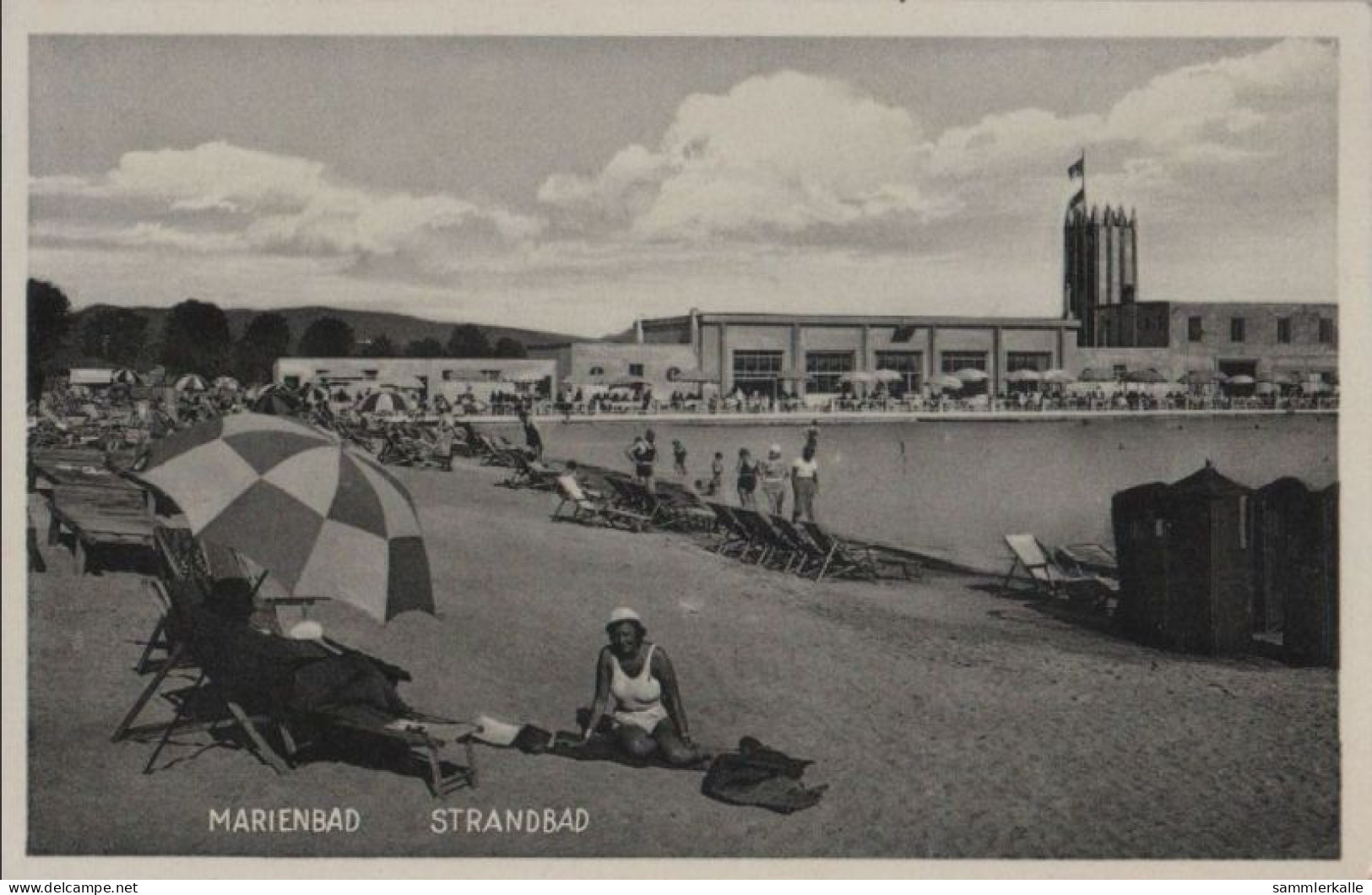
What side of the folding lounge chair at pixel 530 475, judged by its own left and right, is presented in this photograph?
right

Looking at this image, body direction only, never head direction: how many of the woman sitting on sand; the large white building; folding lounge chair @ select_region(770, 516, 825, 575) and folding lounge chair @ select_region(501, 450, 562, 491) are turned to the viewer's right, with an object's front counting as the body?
2

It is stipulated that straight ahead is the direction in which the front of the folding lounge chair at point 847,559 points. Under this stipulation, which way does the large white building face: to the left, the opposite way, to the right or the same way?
to the right

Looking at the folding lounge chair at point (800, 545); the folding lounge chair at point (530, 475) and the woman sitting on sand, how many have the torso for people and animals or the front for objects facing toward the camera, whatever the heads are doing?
1

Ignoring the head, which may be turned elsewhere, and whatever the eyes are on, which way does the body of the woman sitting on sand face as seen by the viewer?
toward the camera

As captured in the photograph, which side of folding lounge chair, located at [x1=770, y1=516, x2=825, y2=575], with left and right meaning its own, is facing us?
right

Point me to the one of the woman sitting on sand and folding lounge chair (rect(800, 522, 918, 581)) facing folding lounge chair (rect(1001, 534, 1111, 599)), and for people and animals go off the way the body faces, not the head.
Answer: folding lounge chair (rect(800, 522, 918, 581))

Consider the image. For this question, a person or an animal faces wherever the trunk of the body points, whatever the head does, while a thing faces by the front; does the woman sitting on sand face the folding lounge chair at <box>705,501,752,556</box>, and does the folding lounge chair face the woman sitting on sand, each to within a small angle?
no

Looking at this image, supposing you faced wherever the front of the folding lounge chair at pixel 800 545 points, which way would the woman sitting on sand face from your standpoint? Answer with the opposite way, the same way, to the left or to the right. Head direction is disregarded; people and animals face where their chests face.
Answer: to the right

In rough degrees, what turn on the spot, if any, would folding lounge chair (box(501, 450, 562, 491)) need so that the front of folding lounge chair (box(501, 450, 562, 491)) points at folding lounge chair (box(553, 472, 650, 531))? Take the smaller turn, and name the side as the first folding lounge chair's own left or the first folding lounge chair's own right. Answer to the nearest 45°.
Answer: approximately 90° to the first folding lounge chair's own right

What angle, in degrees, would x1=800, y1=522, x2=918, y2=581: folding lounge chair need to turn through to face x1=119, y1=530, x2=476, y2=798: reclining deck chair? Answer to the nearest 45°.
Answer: approximately 135° to its right

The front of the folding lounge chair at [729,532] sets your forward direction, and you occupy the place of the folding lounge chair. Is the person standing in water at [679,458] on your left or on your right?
on your left

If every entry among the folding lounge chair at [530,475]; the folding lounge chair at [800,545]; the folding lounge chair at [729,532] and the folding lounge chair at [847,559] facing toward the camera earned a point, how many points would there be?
0

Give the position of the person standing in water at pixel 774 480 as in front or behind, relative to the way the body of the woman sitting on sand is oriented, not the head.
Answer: behind

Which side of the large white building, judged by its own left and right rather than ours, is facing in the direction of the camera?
front

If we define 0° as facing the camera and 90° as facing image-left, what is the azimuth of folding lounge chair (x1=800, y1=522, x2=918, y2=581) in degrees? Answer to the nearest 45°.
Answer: approximately 270°

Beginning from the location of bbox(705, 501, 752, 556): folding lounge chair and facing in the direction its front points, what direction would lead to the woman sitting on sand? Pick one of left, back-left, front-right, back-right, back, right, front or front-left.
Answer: right

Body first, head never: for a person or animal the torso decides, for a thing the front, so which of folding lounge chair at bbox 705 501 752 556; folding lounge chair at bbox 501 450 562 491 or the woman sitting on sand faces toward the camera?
the woman sitting on sand

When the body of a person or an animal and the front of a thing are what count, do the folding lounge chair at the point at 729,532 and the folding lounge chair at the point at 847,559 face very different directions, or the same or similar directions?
same or similar directions
